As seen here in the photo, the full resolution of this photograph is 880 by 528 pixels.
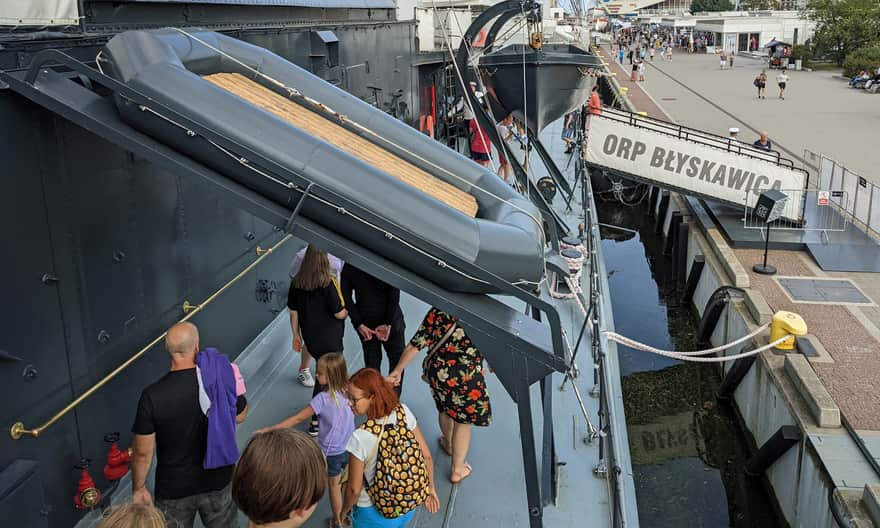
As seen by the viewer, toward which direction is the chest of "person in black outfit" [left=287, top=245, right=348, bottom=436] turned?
away from the camera

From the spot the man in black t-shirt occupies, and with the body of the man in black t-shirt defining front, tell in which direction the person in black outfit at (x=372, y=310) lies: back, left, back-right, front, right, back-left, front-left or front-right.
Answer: front-right

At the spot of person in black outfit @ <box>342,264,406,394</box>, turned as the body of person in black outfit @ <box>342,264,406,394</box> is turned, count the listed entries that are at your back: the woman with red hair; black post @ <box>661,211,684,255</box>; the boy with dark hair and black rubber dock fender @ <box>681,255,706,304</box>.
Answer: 2

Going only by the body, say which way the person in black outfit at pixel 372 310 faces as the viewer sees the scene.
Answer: away from the camera

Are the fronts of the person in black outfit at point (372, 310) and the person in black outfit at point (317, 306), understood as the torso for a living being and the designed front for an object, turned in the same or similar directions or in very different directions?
same or similar directions

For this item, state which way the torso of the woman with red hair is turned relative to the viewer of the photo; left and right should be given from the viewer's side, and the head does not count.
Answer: facing away from the viewer and to the left of the viewer

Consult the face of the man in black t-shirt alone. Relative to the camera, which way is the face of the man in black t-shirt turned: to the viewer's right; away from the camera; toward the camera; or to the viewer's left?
away from the camera

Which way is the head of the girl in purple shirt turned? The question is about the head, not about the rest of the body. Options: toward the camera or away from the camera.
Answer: away from the camera

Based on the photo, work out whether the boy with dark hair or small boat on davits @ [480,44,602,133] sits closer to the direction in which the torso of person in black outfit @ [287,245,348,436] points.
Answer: the small boat on davits
